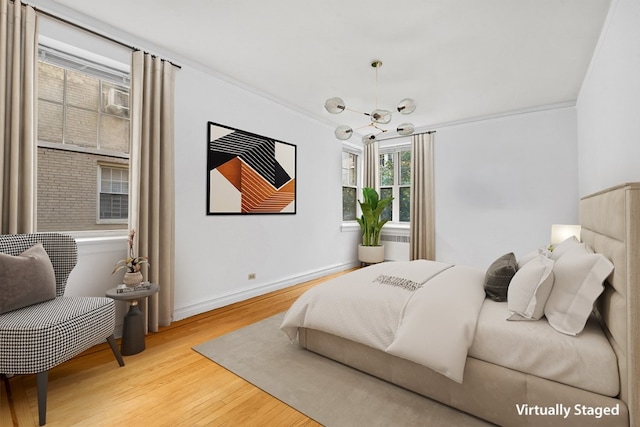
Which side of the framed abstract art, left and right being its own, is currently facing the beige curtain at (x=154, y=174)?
right

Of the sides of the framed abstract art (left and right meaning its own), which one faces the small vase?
right

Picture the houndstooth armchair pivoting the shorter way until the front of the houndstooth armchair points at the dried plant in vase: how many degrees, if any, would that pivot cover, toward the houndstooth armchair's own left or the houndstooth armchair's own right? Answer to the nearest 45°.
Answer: approximately 90° to the houndstooth armchair's own left

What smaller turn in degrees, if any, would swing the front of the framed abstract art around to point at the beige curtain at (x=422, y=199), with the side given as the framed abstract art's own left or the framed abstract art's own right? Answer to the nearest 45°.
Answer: approximately 45° to the framed abstract art's own left

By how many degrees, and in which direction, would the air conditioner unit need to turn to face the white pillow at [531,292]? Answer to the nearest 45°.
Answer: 0° — it already faces it

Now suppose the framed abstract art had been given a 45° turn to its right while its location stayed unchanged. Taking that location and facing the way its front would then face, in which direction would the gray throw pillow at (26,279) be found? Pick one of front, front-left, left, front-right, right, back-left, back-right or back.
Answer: front-right

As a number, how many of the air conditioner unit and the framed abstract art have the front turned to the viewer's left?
0

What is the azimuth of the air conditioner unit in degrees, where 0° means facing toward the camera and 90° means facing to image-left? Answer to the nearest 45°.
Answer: approximately 315°

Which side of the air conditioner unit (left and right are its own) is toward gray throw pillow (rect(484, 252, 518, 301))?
front

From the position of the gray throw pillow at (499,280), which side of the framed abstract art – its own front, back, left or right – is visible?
front

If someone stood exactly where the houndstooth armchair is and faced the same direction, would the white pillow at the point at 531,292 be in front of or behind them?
in front

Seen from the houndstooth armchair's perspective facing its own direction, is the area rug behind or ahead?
ahead

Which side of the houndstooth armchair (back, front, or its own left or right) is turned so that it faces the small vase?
left
